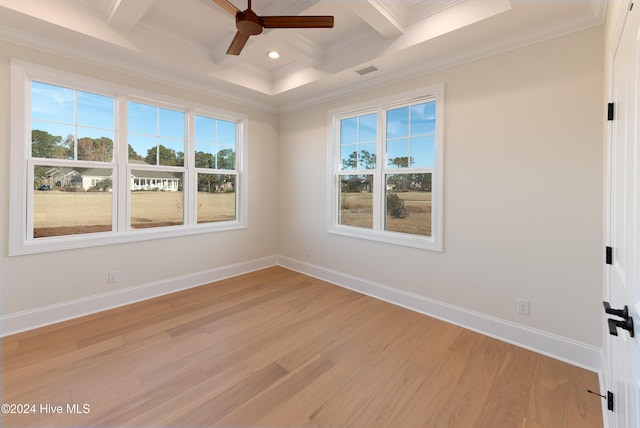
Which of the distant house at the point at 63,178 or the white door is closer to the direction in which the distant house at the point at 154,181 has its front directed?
the white door

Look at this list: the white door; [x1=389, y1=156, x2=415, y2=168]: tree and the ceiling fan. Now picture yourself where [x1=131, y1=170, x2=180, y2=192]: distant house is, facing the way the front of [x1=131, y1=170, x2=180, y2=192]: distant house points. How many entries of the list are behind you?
0

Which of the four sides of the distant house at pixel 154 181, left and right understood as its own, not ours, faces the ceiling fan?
front

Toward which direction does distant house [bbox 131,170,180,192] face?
toward the camera

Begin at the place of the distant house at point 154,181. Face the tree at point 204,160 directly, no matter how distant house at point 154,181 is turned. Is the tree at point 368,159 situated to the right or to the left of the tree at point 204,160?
right

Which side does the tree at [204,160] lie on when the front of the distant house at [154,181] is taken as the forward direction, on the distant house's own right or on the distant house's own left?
on the distant house's own left

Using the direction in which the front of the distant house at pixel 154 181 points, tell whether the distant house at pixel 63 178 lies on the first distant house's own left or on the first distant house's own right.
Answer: on the first distant house's own right

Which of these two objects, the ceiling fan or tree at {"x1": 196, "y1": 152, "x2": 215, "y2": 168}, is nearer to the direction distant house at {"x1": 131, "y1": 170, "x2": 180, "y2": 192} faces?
the ceiling fan

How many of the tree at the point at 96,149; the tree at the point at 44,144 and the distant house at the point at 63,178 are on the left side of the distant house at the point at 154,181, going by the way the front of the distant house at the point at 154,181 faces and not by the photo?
0

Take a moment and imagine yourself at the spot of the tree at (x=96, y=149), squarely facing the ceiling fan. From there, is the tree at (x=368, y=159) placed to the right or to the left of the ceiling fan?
left
